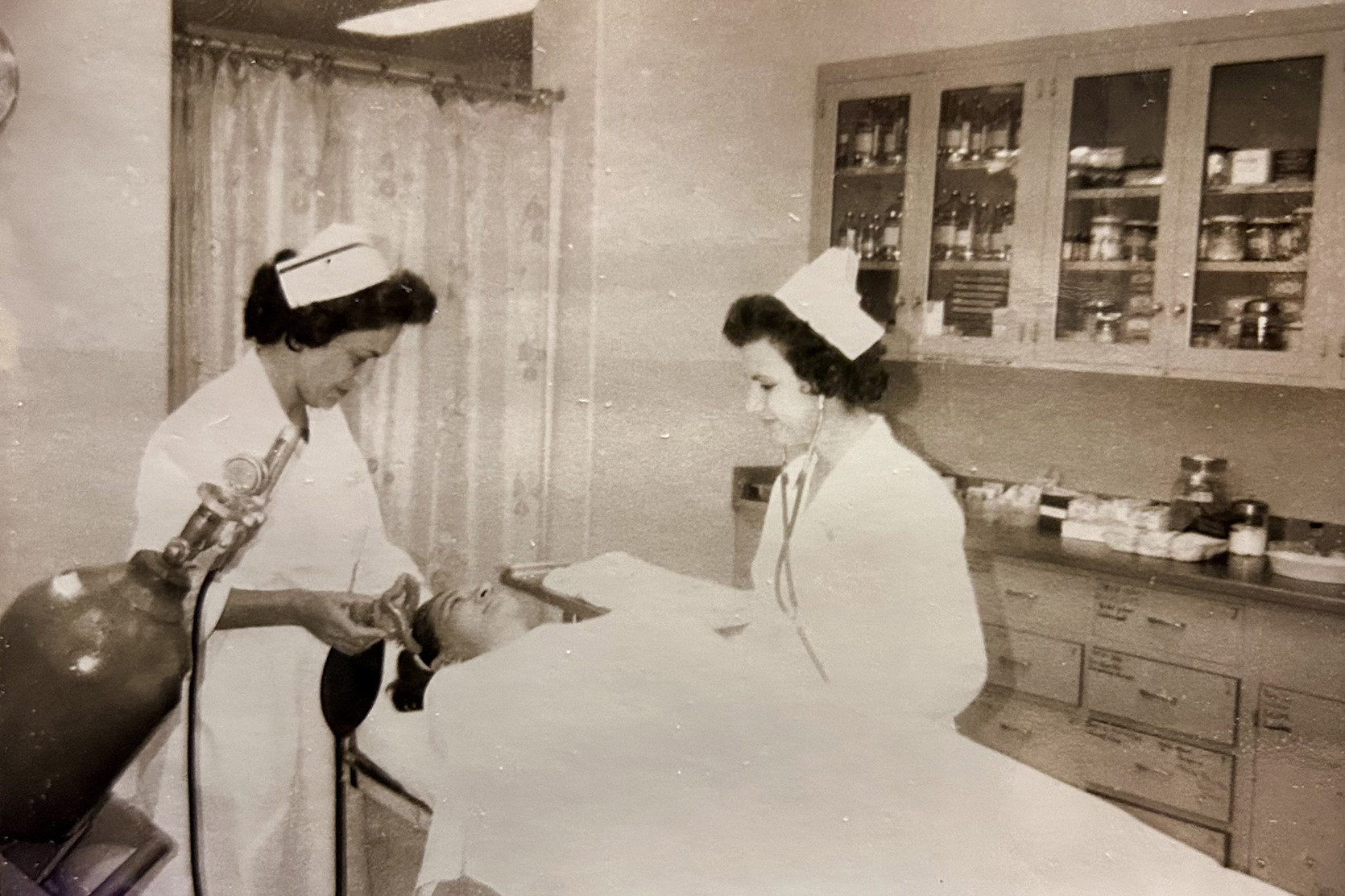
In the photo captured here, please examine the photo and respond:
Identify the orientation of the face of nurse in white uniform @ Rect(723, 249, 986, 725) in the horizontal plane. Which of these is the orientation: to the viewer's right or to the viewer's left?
to the viewer's left

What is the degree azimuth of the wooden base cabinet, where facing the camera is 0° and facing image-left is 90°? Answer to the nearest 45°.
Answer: approximately 45°

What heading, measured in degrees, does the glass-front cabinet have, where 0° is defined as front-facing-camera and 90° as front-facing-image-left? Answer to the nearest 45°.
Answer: approximately 45°
